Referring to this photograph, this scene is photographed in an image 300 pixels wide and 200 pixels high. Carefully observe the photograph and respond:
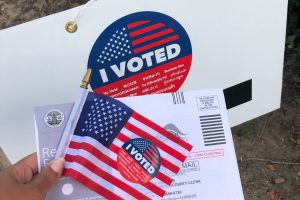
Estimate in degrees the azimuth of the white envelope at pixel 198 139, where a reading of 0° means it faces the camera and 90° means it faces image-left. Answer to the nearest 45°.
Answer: approximately 0°

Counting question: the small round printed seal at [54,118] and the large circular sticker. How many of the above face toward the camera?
2

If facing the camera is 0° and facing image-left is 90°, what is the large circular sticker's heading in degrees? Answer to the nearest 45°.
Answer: approximately 0°
